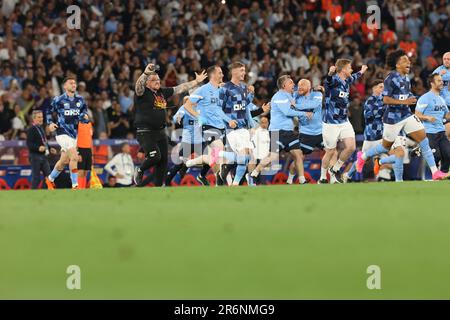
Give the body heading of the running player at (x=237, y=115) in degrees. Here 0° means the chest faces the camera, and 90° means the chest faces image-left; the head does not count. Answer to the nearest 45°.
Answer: approximately 315°

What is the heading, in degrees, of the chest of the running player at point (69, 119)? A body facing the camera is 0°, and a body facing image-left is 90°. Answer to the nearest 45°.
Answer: approximately 315°

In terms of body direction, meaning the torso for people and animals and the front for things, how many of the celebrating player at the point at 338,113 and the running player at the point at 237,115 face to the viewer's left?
0

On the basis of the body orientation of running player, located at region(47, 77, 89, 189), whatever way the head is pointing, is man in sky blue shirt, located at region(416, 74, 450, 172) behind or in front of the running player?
in front

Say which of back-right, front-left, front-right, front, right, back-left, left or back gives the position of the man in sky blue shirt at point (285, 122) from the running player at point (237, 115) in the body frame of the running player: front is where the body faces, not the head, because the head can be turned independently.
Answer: left

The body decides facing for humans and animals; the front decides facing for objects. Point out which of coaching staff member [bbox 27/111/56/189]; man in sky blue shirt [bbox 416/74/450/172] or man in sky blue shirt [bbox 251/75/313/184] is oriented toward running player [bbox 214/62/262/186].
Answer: the coaching staff member

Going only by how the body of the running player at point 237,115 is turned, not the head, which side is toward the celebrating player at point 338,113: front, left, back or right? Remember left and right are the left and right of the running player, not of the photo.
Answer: left

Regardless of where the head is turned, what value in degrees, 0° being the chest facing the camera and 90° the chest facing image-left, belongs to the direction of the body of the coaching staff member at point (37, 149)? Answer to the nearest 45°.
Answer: approximately 315°
